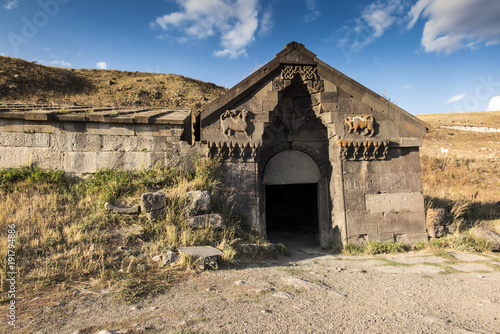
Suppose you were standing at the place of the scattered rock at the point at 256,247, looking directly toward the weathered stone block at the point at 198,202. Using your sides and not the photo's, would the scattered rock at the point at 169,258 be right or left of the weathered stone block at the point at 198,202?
left

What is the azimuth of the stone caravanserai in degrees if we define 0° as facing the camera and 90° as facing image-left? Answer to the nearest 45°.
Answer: approximately 0°

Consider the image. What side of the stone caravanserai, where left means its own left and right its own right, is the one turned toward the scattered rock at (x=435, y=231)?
left

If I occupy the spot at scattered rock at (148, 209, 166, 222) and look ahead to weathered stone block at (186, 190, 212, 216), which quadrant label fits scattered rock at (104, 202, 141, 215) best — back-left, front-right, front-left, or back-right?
back-left

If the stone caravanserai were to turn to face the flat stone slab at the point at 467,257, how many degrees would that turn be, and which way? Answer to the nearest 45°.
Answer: approximately 90° to its left

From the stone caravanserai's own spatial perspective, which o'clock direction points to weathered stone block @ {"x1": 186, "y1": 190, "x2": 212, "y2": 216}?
The weathered stone block is roughly at 2 o'clock from the stone caravanserai.
